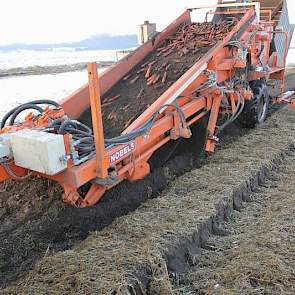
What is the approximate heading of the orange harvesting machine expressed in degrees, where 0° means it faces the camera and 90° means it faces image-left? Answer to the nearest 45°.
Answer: approximately 45°
